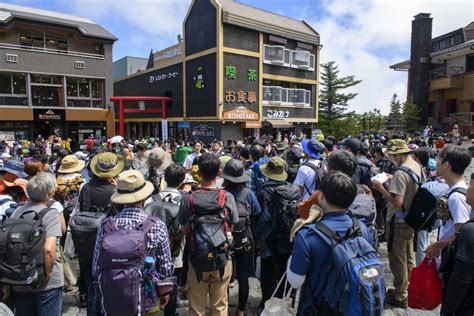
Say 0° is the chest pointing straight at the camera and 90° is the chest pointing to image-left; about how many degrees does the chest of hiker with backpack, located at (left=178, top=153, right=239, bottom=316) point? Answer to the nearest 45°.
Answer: approximately 180°

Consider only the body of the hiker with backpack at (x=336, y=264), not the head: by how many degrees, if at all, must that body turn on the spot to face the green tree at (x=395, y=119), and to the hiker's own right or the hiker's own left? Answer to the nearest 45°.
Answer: approximately 45° to the hiker's own right

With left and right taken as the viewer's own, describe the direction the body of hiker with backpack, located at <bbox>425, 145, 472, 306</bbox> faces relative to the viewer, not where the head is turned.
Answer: facing to the left of the viewer

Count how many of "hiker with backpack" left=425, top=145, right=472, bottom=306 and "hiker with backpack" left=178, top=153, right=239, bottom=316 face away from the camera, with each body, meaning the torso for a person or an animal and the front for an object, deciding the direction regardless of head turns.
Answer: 1

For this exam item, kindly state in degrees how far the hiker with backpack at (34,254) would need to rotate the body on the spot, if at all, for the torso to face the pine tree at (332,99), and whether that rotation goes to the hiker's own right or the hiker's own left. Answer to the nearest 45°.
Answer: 0° — they already face it

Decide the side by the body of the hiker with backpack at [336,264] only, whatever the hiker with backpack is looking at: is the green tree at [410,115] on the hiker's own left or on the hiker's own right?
on the hiker's own right

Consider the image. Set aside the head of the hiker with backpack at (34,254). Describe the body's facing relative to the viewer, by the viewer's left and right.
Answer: facing away from the viewer and to the right of the viewer

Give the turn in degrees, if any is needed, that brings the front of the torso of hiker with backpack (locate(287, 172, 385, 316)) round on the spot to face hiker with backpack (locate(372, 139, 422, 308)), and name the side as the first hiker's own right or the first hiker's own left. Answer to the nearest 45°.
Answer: approximately 45° to the first hiker's own right

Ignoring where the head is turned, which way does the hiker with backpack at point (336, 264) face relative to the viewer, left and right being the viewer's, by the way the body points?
facing away from the viewer and to the left of the viewer

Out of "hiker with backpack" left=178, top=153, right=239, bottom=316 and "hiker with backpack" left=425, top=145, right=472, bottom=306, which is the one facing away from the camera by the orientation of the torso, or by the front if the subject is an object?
"hiker with backpack" left=178, top=153, right=239, bottom=316
